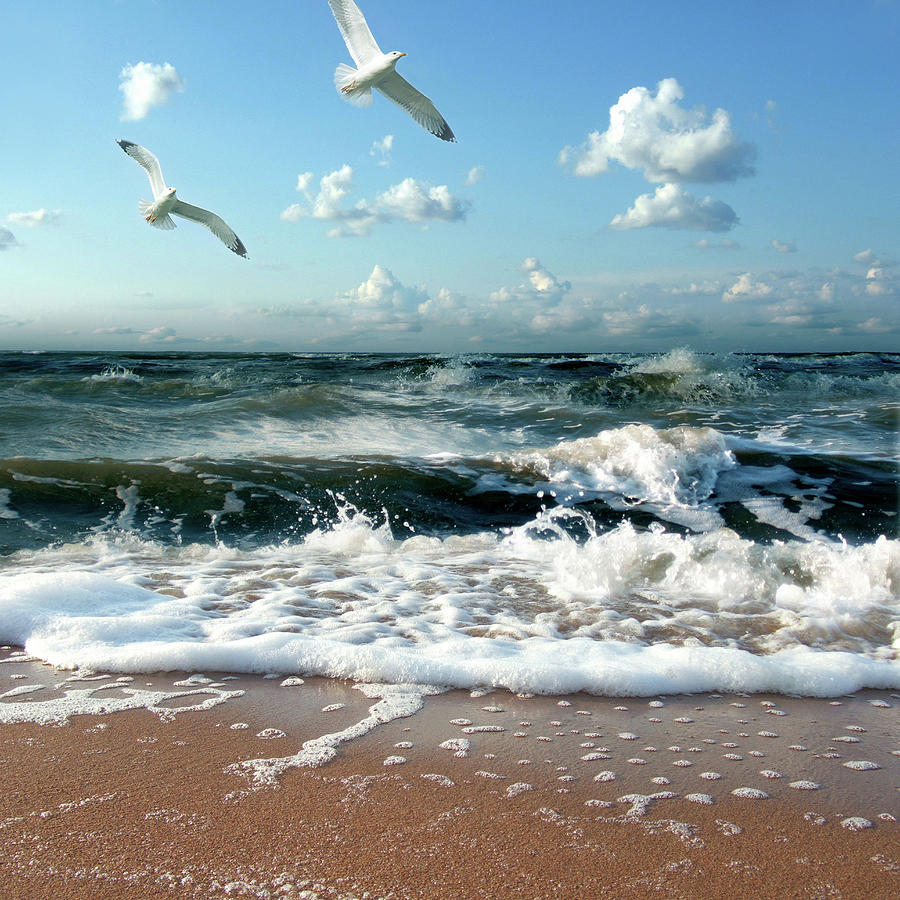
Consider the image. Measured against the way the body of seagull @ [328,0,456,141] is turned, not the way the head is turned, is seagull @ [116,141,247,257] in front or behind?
behind

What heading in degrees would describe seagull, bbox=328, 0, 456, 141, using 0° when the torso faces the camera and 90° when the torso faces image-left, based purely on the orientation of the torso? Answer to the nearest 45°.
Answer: approximately 270°
